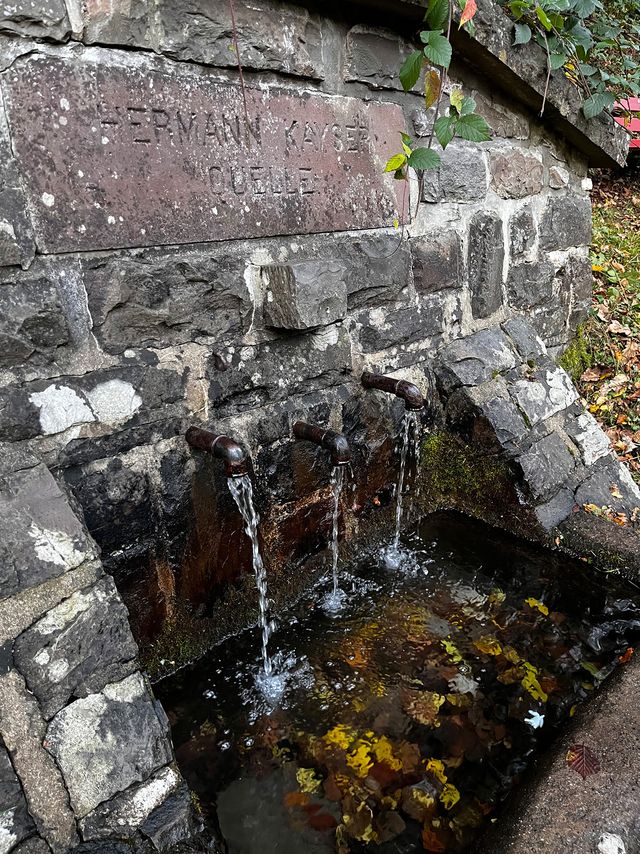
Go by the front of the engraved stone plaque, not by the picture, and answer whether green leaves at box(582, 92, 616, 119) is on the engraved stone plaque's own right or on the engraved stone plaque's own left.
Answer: on the engraved stone plaque's own left

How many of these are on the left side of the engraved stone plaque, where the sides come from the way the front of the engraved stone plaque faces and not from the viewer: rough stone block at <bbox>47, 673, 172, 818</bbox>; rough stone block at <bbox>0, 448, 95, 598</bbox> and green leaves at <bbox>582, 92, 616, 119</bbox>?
1

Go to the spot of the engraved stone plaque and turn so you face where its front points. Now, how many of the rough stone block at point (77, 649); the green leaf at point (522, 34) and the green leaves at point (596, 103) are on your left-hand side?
2

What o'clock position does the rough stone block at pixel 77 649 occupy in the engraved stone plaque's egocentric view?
The rough stone block is roughly at 2 o'clock from the engraved stone plaque.

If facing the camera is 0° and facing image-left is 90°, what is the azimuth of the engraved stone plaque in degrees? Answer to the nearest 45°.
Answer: approximately 315°

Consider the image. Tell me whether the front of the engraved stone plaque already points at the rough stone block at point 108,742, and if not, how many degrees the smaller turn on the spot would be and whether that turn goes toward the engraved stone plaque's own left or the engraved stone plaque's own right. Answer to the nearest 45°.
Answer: approximately 45° to the engraved stone plaque's own right

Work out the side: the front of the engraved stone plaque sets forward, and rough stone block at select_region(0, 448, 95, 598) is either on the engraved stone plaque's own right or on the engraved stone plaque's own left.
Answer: on the engraved stone plaque's own right

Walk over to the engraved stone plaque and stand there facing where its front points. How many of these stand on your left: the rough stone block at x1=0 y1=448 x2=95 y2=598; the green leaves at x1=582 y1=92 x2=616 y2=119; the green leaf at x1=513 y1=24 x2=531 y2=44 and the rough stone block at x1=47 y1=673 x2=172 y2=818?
2

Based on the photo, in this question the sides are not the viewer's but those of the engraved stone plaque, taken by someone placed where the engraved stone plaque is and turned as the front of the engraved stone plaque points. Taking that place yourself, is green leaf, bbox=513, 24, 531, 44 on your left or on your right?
on your left
